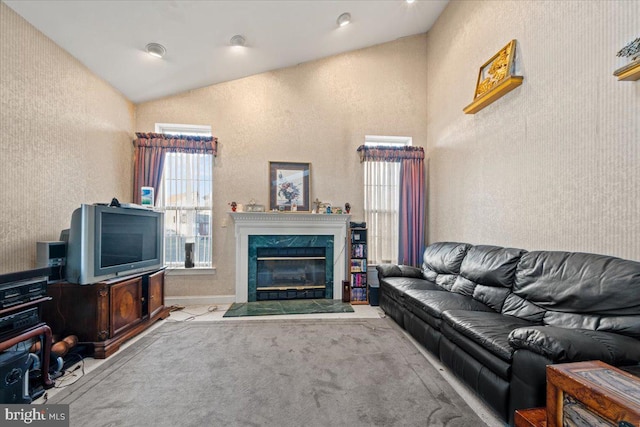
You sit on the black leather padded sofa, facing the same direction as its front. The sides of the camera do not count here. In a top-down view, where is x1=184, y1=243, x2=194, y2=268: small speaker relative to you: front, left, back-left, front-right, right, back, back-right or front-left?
front-right

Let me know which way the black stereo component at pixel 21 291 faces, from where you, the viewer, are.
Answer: facing the viewer and to the right of the viewer

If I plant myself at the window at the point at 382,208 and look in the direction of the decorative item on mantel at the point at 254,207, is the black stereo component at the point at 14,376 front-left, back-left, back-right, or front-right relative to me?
front-left

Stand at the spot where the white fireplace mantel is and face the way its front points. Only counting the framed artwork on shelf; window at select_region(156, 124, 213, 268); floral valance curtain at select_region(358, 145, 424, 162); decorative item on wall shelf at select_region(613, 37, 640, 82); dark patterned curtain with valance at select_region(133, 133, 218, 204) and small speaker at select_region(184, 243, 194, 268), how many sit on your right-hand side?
3

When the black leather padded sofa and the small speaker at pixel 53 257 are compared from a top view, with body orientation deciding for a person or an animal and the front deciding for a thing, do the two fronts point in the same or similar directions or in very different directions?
very different directions

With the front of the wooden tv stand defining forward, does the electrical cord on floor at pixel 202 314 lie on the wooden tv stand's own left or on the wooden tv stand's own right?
on the wooden tv stand's own left

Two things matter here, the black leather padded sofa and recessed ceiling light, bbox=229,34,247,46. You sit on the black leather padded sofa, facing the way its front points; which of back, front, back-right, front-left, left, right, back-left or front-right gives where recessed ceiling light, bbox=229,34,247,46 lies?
front-right

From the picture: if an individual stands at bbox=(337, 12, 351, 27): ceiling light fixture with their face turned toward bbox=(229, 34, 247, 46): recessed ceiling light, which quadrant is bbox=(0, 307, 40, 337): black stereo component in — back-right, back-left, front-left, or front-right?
front-left

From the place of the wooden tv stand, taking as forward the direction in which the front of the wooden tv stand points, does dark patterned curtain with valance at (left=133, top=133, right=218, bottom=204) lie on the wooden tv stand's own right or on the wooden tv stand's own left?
on the wooden tv stand's own left

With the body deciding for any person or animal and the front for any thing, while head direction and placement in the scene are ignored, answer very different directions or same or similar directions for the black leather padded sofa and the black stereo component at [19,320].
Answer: very different directions

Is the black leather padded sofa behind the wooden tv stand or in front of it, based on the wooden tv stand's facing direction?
in front

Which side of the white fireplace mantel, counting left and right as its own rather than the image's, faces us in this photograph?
front

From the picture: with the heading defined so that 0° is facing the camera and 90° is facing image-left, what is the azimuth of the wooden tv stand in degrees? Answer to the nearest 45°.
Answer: approximately 315°

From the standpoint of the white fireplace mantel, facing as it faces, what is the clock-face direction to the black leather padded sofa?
The black leather padded sofa is roughly at 11 o'clock from the white fireplace mantel.

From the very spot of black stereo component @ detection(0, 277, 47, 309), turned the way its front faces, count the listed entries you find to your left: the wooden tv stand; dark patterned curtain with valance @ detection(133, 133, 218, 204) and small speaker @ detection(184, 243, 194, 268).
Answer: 3

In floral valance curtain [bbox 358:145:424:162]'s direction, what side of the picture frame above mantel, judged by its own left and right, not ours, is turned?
left

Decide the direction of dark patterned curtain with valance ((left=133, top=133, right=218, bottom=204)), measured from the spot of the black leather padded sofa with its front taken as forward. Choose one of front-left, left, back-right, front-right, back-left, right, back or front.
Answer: front-right
